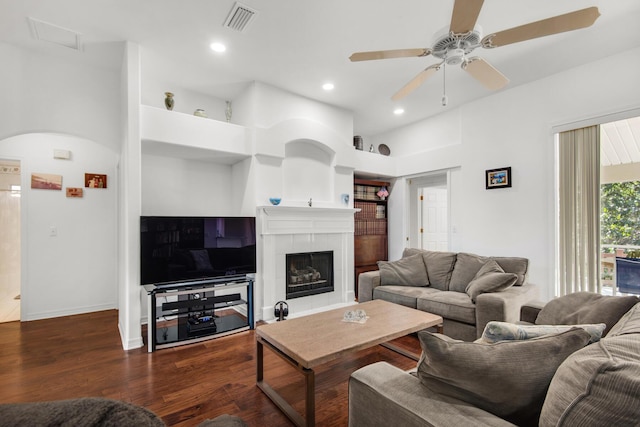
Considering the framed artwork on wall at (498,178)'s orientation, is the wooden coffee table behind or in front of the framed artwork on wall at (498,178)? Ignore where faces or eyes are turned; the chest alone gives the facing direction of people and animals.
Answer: in front

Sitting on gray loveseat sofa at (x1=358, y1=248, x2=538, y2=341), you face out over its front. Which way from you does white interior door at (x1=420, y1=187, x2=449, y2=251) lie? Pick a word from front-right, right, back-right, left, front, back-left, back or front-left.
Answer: back-right

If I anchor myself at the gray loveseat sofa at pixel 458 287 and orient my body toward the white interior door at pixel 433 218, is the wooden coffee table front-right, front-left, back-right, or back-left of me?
back-left

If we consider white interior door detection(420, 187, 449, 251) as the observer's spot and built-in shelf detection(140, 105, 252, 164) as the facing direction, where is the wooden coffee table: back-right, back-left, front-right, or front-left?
front-left

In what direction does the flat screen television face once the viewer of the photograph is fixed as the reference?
facing the viewer and to the right of the viewer

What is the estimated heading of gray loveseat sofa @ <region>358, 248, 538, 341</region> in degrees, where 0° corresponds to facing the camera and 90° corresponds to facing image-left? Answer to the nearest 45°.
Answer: approximately 45°

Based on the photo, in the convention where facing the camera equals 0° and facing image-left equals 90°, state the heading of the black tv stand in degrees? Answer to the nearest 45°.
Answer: approximately 315°

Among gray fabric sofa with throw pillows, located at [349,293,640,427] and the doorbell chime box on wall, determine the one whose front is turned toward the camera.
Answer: the doorbell chime box on wall

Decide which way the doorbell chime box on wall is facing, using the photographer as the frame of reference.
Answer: facing the viewer

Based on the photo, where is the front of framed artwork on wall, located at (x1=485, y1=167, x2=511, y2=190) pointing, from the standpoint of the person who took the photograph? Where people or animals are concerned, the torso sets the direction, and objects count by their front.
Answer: facing the viewer and to the left of the viewer

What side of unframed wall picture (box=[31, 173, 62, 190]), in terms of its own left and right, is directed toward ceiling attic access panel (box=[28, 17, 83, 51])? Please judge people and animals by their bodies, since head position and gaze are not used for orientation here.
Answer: front

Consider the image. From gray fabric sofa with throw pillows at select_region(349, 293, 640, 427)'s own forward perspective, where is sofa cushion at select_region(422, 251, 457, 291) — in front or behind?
in front

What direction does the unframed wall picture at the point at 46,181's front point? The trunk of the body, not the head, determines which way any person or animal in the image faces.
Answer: toward the camera

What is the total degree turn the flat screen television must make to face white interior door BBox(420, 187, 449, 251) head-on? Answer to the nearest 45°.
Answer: approximately 45° to its left
